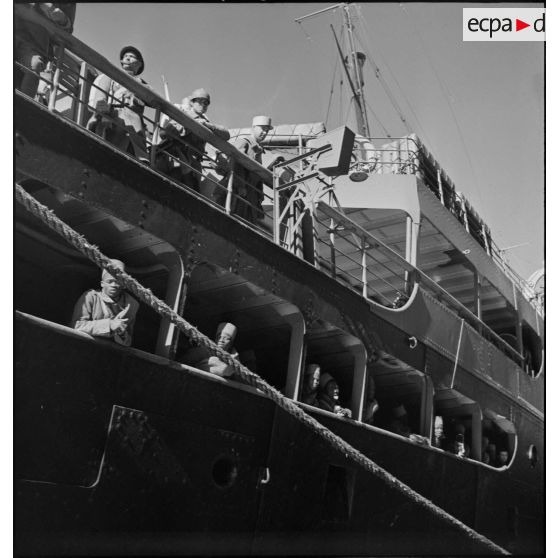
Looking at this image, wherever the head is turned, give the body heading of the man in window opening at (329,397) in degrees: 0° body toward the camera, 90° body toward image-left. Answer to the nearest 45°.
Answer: approximately 315°

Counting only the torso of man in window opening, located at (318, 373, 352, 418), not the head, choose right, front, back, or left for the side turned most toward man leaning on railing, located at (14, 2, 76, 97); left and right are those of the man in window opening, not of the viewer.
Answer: right

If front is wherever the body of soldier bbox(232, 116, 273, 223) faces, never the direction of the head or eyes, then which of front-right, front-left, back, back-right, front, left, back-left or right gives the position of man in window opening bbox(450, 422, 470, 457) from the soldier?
left

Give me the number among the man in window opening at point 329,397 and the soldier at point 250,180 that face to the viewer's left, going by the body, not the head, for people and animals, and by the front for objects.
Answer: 0

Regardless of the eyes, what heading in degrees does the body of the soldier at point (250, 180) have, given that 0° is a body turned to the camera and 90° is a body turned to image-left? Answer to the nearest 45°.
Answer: approximately 315°
